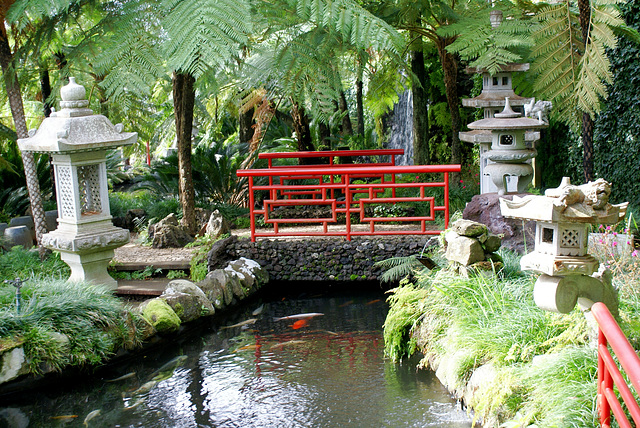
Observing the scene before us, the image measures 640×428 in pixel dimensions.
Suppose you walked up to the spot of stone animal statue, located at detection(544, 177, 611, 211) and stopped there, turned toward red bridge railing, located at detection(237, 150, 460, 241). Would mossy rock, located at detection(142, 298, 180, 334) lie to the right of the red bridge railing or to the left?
left

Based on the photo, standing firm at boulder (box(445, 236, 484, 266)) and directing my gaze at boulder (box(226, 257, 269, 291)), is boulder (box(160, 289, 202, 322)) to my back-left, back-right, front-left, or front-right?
front-left

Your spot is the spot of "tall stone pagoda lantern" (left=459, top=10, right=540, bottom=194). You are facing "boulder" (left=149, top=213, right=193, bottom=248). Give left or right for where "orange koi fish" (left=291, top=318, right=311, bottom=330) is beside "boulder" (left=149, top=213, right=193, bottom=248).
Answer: left
